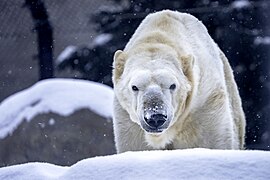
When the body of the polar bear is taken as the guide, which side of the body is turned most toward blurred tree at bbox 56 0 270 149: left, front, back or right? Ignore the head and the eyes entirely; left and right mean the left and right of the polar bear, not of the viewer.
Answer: back

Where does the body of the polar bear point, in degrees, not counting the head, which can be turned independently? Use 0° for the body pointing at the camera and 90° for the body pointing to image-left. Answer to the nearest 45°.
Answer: approximately 0°

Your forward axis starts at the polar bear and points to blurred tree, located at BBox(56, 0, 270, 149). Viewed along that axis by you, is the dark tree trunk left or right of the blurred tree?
left

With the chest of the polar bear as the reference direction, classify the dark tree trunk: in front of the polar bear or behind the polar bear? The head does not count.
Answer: behind
